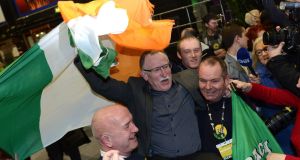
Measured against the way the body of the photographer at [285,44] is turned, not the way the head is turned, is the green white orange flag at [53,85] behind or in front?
in front

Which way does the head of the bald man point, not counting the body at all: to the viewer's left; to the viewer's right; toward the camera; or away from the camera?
to the viewer's right

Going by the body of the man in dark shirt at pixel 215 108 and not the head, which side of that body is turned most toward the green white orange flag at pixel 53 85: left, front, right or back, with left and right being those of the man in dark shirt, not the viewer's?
right

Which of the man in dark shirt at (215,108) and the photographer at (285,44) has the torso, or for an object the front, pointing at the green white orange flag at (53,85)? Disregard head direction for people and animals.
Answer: the photographer

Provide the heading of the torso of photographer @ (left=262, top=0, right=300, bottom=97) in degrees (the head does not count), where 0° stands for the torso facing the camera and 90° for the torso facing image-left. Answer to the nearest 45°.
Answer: approximately 90°

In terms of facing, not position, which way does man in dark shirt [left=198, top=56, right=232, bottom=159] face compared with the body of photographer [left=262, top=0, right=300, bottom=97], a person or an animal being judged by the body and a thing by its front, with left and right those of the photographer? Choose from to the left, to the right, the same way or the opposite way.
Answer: to the left

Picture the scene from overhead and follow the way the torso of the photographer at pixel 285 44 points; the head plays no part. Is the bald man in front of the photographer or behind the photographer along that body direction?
in front
